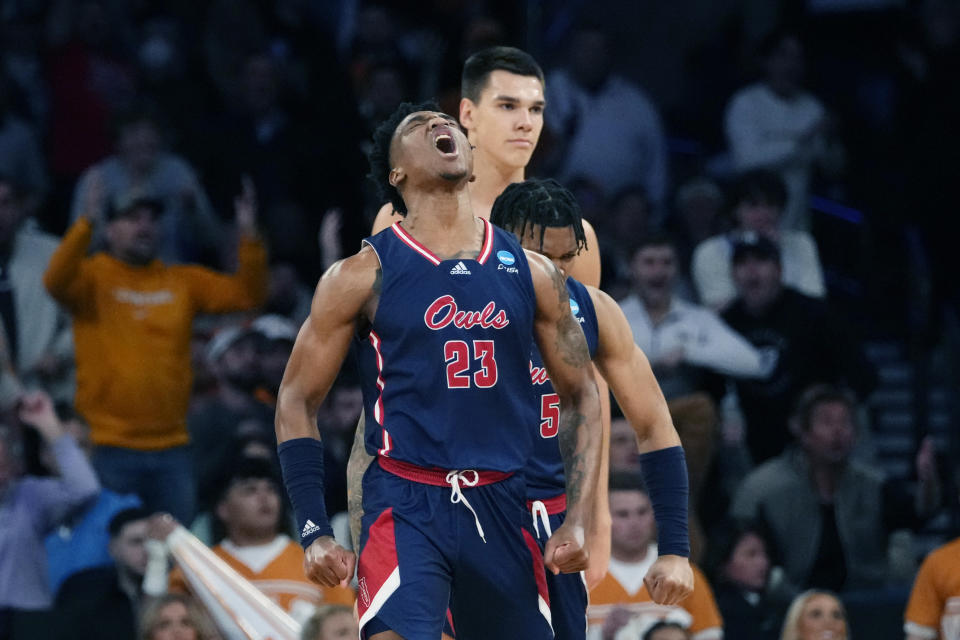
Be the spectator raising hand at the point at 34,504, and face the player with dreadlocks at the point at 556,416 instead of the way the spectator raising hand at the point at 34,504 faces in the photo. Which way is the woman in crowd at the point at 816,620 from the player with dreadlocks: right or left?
left

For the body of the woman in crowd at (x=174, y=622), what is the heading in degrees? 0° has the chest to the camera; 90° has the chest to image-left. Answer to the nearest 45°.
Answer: approximately 0°

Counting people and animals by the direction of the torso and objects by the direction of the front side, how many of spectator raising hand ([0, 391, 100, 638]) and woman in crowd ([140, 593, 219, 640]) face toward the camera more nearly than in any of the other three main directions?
2

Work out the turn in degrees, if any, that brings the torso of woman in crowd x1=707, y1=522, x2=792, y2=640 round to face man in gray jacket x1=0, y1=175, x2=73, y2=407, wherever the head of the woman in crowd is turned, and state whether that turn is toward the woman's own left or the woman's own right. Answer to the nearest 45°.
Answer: approximately 135° to the woman's own right

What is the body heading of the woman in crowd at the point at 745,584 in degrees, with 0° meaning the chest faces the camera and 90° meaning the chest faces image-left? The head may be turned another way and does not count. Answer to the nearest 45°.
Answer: approximately 315°

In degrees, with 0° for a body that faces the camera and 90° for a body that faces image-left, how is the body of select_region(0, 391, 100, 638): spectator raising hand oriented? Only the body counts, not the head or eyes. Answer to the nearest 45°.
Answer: approximately 0°

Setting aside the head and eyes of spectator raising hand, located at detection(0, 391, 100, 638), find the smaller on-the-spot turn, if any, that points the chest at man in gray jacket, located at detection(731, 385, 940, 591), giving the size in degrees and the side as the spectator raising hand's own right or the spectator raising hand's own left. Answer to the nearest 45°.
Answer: approximately 90° to the spectator raising hand's own left

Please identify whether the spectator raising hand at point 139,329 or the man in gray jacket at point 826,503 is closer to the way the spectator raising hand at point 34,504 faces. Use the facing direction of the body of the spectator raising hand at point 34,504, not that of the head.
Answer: the man in gray jacket

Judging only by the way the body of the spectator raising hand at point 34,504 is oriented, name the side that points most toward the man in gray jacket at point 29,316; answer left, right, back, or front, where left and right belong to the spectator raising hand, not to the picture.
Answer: back

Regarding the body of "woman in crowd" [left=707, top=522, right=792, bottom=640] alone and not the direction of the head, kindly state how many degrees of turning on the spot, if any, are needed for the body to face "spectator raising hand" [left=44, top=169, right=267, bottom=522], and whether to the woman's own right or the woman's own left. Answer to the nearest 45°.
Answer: approximately 135° to the woman's own right

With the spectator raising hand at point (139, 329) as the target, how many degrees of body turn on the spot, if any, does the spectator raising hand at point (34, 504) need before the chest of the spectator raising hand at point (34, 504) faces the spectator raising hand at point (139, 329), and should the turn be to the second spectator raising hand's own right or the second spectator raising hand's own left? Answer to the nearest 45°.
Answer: approximately 135° to the second spectator raising hand's own left
